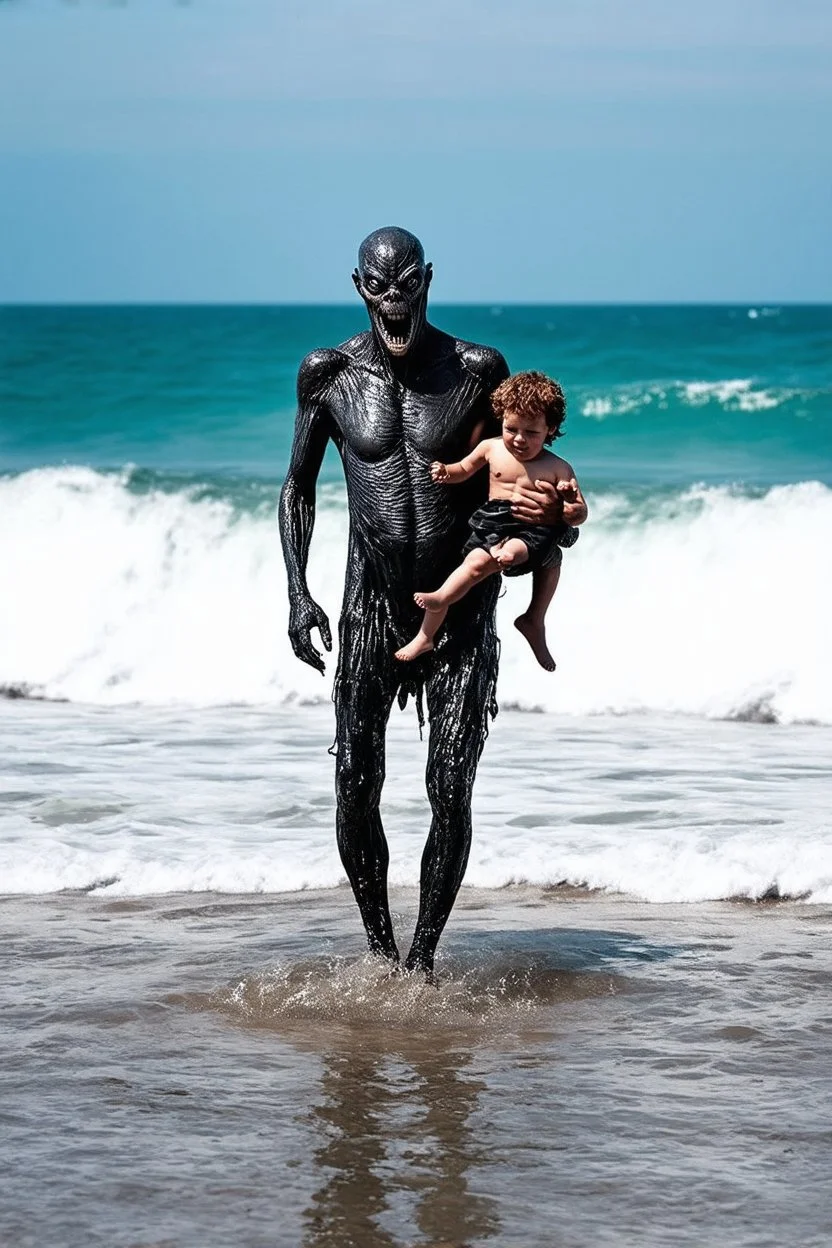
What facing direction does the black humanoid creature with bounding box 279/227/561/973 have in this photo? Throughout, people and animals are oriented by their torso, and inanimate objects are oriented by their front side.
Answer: toward the camera
